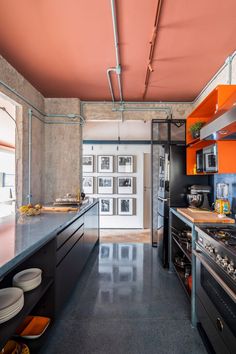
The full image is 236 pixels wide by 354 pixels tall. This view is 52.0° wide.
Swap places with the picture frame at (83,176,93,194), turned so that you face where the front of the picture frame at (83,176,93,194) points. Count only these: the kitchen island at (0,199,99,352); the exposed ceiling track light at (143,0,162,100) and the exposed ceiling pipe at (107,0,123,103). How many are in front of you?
3

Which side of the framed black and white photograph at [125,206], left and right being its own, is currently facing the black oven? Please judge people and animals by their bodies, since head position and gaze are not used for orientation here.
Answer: front

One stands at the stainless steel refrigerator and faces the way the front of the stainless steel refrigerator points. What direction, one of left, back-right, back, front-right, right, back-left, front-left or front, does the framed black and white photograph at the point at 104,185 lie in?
front-right

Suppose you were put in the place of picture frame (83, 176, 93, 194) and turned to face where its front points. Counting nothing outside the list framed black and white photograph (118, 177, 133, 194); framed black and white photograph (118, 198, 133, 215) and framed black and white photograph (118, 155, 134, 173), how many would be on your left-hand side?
3

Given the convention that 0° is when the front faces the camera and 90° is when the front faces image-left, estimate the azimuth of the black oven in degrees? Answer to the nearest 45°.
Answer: approximately 90°

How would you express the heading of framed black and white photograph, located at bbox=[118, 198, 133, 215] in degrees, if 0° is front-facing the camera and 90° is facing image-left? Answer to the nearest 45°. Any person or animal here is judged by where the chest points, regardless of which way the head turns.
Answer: approximately 0°

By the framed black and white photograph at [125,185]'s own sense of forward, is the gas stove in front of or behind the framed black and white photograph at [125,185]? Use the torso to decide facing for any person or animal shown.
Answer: in front

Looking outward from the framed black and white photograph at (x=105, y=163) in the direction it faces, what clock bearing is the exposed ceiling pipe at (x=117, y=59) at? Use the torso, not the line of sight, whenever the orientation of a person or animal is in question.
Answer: The exposed ceiling pipe is roughly at 12 o'clock from the framed black and white photograph.
